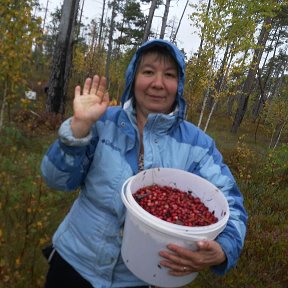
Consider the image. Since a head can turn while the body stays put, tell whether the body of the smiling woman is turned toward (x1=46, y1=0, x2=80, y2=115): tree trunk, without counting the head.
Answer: no

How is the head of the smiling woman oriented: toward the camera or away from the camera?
toward the camera

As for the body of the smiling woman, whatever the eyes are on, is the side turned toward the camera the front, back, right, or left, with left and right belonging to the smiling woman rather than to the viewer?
front

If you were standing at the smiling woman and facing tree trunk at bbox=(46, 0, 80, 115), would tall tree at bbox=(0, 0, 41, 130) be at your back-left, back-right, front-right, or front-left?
front-left

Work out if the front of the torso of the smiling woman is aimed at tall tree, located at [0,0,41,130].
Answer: no
